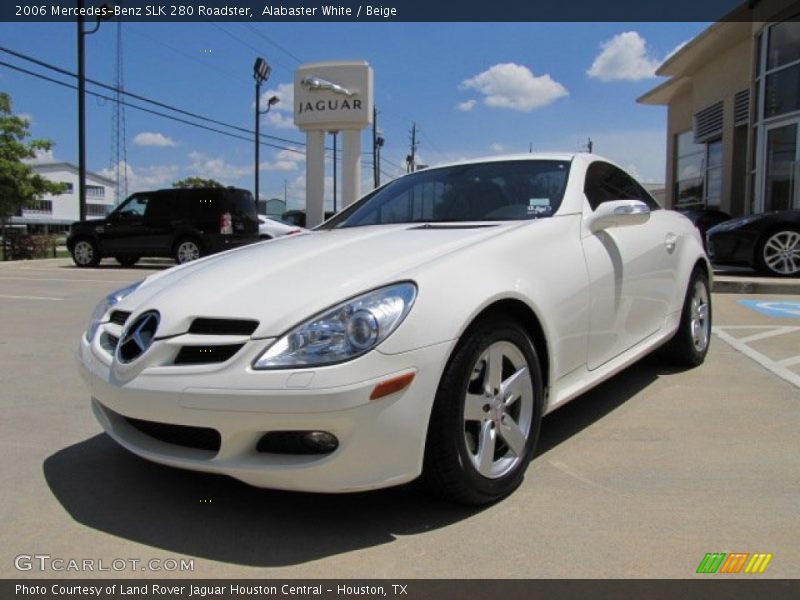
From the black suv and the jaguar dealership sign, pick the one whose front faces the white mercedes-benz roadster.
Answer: the jaguar dealership sign

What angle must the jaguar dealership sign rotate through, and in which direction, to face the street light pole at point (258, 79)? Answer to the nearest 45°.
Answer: approximately 135° to its right

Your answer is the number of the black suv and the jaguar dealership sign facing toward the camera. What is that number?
1

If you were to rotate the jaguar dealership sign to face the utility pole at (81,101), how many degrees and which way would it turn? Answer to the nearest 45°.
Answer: approximately 45° to its right

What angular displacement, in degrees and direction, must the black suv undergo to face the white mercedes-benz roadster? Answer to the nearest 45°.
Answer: approximately 135° to its left

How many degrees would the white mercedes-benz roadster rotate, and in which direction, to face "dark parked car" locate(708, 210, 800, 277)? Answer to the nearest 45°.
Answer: approximately 180°

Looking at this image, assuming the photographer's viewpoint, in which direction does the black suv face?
facing away from the viewer and to the left of the viewer

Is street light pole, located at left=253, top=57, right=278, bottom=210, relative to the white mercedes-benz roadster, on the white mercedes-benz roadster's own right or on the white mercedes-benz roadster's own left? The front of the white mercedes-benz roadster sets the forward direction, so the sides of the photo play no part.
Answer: on the white mercedes-benz roadster's own right

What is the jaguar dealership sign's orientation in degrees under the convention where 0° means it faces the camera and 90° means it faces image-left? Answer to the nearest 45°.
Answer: approximately 0°

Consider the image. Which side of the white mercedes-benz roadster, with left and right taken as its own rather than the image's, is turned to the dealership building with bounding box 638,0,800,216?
back

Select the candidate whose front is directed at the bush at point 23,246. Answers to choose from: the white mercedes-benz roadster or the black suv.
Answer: the black suv

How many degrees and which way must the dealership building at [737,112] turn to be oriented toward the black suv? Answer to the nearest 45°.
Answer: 0° — it already faces it

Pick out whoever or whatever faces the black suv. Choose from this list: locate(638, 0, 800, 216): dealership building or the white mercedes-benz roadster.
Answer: the dealership building

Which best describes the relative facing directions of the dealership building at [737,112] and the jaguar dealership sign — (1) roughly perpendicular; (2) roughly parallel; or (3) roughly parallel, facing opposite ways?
roughly perpendicular
